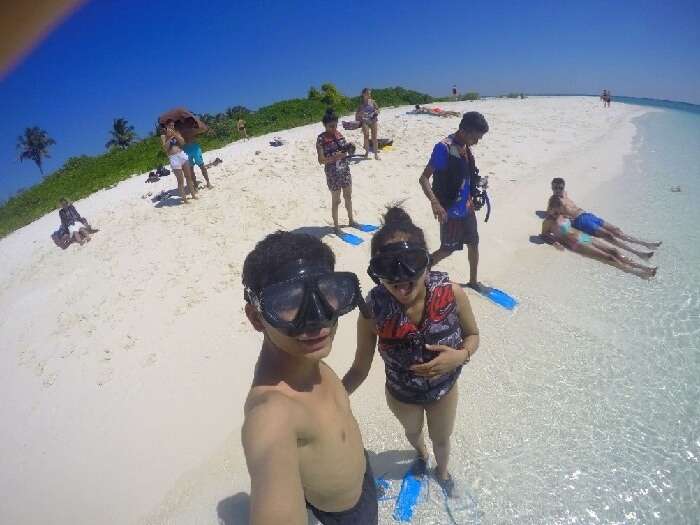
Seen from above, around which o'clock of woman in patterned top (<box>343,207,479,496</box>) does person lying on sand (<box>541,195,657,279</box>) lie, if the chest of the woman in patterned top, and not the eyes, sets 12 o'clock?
The person lying on sand is roughly at 7 o'clock from the woman in patterned top.

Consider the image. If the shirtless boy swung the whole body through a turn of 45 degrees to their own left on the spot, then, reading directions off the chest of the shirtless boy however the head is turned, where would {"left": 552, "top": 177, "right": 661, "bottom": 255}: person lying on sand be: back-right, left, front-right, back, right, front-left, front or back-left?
front-left

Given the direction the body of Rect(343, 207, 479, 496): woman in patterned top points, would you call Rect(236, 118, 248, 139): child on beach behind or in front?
behind

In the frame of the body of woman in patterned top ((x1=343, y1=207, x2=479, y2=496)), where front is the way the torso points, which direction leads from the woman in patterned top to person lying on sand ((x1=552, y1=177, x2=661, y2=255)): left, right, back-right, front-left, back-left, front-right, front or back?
back-left

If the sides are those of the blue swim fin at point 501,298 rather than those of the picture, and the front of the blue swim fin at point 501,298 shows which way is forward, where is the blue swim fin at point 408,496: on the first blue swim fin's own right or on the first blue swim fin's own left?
on the first blue swim fin's own right

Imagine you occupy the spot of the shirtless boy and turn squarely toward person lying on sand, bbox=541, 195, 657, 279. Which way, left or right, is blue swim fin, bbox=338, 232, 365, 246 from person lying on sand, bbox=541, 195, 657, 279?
left

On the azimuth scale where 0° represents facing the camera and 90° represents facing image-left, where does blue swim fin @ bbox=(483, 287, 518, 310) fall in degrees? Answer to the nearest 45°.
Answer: approximately 315°

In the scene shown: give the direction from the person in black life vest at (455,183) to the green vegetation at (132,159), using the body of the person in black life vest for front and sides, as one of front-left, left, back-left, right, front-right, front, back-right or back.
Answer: back

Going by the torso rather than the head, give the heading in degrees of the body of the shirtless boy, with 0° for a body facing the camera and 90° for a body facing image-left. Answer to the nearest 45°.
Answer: approximately 315°

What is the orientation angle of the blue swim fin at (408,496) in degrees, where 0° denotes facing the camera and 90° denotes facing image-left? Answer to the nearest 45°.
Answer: approximately 0°
